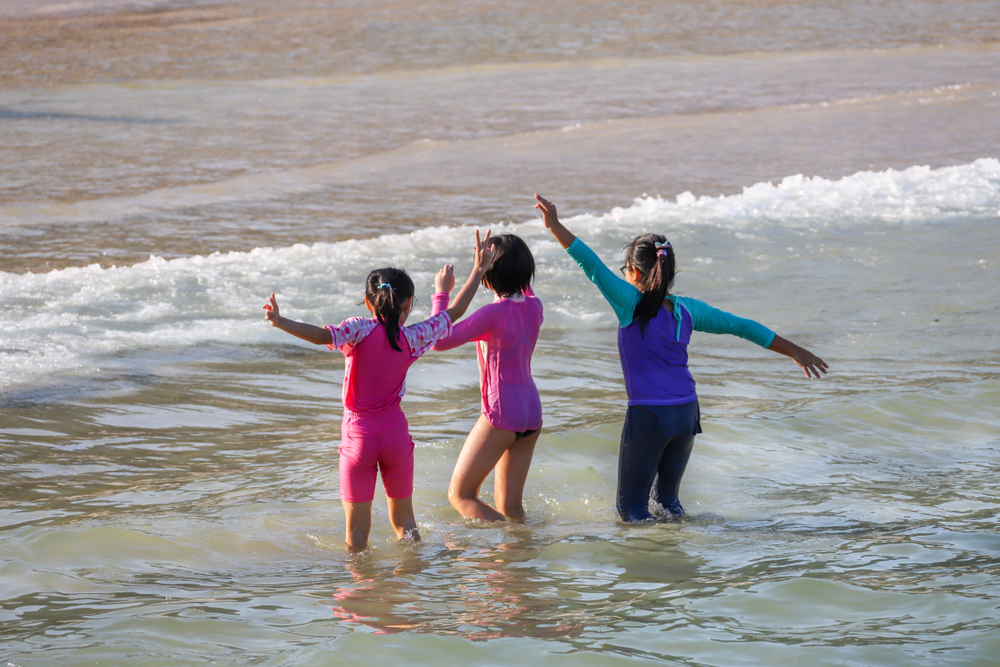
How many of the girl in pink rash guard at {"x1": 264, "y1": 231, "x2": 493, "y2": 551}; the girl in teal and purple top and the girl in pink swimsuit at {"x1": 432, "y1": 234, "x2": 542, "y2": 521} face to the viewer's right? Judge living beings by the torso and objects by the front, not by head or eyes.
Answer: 0

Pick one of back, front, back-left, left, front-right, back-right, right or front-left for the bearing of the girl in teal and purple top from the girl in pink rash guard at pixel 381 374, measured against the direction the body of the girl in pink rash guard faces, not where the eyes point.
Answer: right

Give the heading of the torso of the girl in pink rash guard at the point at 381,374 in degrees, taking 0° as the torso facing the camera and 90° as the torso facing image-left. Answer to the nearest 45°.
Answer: approximately 180°

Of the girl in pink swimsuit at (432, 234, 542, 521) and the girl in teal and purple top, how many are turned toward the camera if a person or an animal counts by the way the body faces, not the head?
0

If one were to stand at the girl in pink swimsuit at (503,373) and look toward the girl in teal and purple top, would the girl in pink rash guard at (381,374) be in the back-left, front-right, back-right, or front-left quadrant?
back-right

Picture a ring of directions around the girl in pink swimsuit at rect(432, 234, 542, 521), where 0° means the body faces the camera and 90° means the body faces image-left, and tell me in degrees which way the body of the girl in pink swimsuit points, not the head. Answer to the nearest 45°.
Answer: approximately 135°

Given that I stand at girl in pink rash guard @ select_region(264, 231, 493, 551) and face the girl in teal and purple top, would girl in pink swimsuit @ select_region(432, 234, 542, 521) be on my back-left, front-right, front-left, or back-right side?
front-left

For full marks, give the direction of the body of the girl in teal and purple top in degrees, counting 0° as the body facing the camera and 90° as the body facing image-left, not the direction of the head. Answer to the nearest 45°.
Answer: approximately 135°

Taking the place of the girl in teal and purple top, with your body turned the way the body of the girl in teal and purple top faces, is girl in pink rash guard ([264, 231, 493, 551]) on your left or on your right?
on your left
